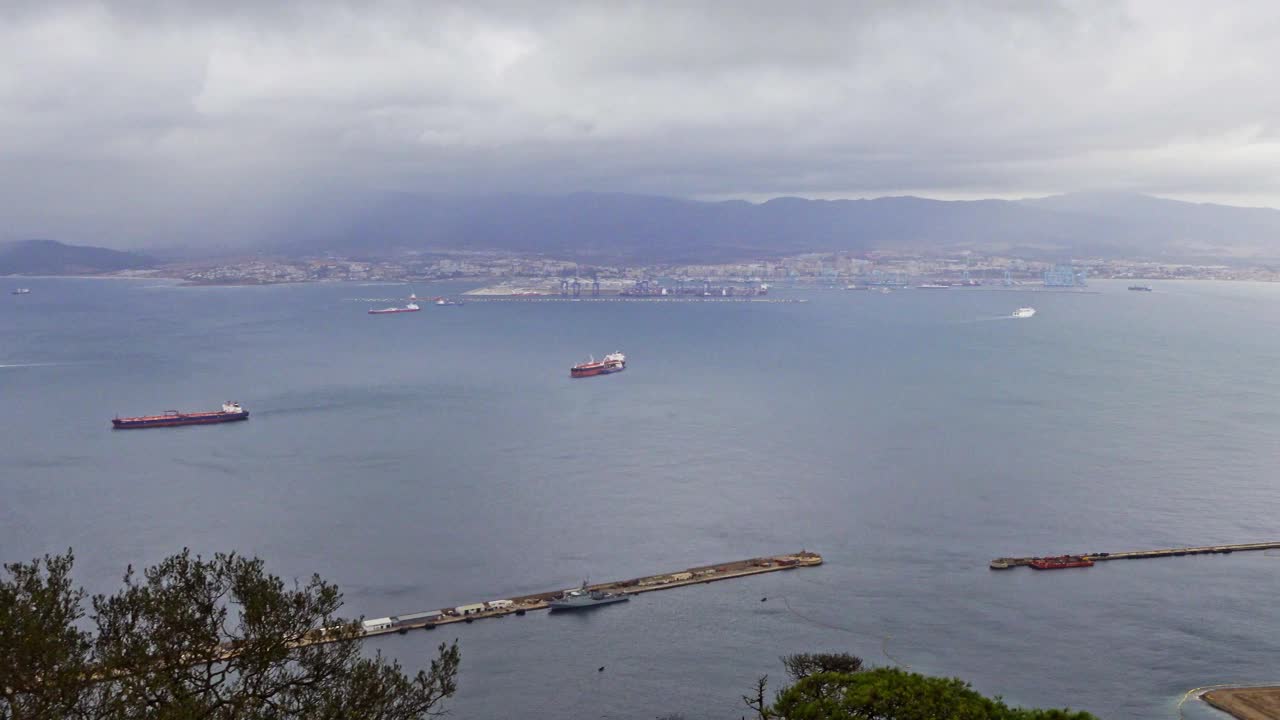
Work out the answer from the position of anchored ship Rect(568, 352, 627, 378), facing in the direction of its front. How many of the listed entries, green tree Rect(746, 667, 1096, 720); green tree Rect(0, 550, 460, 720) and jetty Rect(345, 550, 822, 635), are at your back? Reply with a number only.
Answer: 0

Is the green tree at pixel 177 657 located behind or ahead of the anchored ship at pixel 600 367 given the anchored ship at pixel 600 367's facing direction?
ahead

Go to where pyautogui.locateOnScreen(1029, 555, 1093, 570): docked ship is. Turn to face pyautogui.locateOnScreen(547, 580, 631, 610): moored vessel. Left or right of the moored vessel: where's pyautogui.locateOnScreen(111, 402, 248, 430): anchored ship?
right

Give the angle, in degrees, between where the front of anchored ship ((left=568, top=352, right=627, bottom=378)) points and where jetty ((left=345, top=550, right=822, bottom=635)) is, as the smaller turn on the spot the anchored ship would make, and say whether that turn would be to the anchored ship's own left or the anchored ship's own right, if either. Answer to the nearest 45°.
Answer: approximately 45° to the anchored ship's own left

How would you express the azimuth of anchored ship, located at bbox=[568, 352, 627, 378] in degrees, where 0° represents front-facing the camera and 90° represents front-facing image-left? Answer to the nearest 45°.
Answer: approximately 45°

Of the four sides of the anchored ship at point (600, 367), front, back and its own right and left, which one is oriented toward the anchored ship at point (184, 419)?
front

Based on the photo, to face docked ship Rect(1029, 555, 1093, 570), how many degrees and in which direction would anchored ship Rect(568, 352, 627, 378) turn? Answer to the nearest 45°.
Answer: approximately 45° to its left

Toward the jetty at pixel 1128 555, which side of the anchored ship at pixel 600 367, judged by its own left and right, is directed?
left

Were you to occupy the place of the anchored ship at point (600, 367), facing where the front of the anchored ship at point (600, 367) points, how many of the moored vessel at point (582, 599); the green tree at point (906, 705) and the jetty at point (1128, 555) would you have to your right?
0

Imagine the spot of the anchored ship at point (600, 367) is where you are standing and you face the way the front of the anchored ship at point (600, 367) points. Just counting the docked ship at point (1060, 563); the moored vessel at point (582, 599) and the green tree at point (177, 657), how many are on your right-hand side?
0

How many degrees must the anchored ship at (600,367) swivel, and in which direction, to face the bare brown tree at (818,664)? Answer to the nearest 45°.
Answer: approximately 45° to its left

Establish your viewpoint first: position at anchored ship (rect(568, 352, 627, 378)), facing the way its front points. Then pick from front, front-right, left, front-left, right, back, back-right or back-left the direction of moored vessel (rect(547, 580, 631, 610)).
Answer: front-left
